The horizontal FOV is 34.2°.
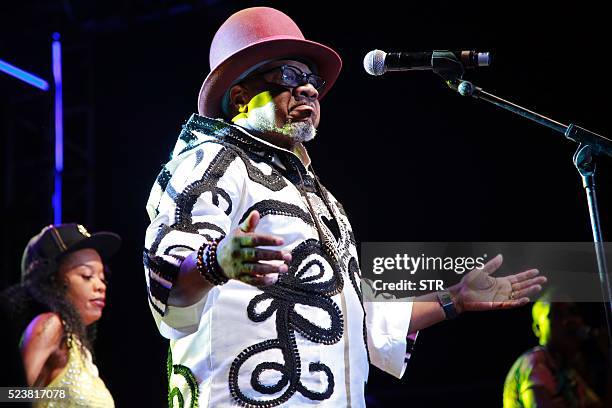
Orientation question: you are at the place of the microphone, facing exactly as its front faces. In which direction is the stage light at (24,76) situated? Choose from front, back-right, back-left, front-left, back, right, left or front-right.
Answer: front-right

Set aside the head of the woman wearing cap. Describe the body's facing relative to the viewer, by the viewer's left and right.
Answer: facing the viewer and to the right of the viewer

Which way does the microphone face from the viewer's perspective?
to the viewer's left

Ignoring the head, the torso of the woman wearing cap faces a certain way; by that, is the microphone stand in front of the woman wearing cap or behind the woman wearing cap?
in front

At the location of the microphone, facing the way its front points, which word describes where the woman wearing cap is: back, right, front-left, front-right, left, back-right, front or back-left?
front-right

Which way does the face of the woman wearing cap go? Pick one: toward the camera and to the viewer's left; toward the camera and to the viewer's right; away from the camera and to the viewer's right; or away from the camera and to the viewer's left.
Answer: toward the camera and to the viewer's right

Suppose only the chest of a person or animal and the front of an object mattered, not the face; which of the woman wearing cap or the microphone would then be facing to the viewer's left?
the microphone

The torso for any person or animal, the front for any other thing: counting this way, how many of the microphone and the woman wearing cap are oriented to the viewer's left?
1

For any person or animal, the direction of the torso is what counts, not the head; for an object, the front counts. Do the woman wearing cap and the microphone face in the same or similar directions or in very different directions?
very different directions
